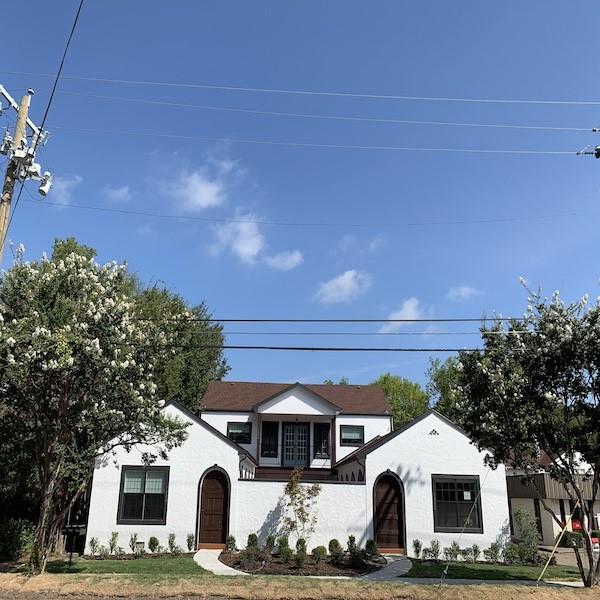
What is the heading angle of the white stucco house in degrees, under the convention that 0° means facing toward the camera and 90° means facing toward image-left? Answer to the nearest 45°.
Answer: approximately 0°

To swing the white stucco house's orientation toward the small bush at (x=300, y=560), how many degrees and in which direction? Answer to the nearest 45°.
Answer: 0° — it already faces it

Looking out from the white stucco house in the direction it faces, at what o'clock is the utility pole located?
The utility pole is roughly at 1 o'clock from the white stucco house.

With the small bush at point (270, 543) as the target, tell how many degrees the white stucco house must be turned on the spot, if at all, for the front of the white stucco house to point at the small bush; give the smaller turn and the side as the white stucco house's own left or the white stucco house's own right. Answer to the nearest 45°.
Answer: approximately 45° to the white stucco house's own right

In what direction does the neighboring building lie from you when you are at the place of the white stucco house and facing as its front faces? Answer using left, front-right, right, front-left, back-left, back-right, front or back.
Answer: back-left

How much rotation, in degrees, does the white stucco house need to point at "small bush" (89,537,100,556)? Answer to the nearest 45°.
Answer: approximately 90° to its right

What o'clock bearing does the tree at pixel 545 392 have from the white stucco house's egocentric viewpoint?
The tree is roughly at 11 o'clock from the white stucco house.
